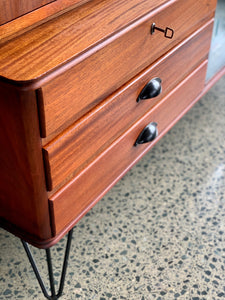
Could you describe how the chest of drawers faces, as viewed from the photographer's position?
facing the viewer and to the right of the viewer
